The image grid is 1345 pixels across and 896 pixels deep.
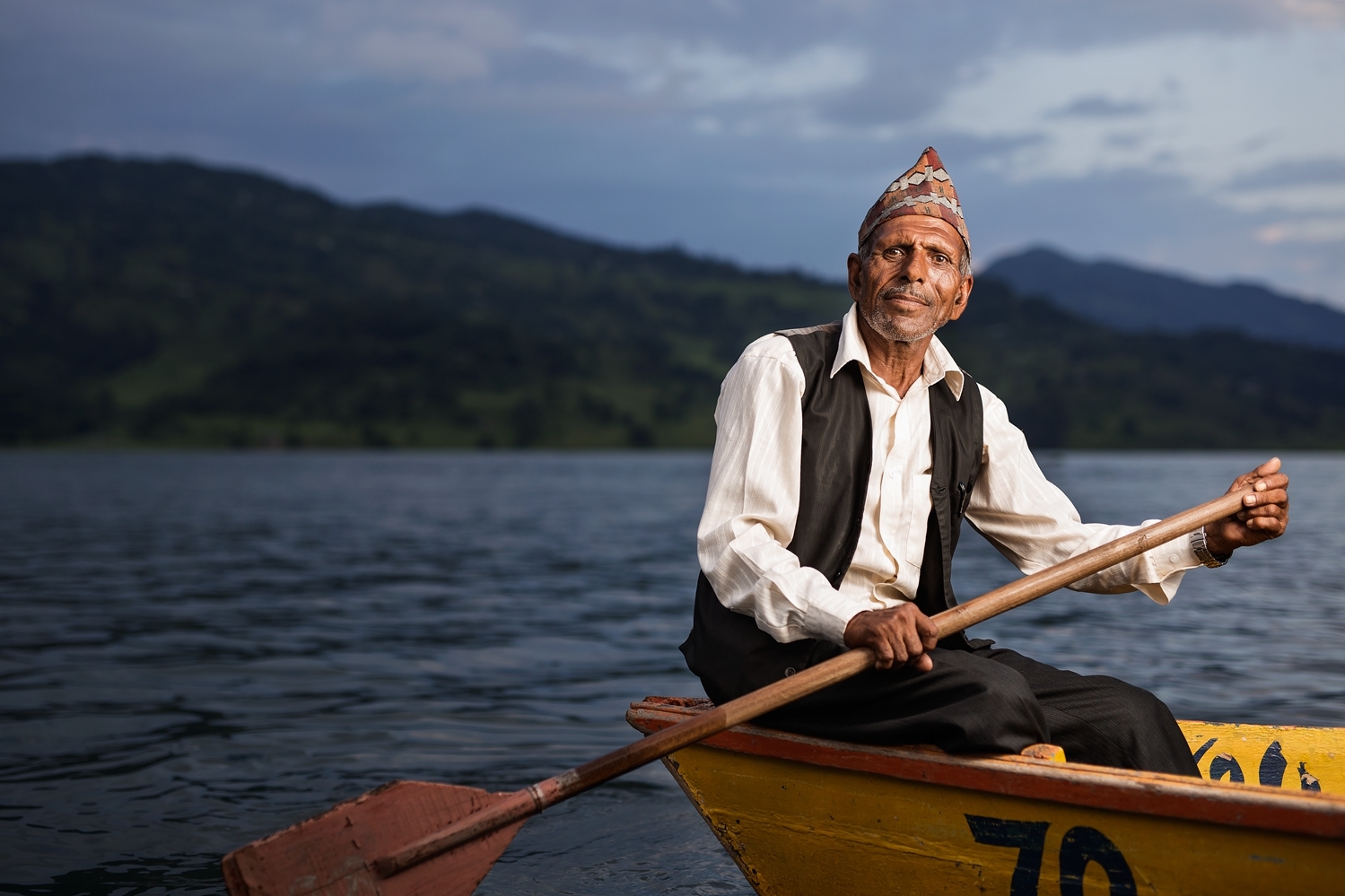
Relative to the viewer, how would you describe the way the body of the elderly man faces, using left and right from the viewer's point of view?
facing the viewer and to the right of the viewer
